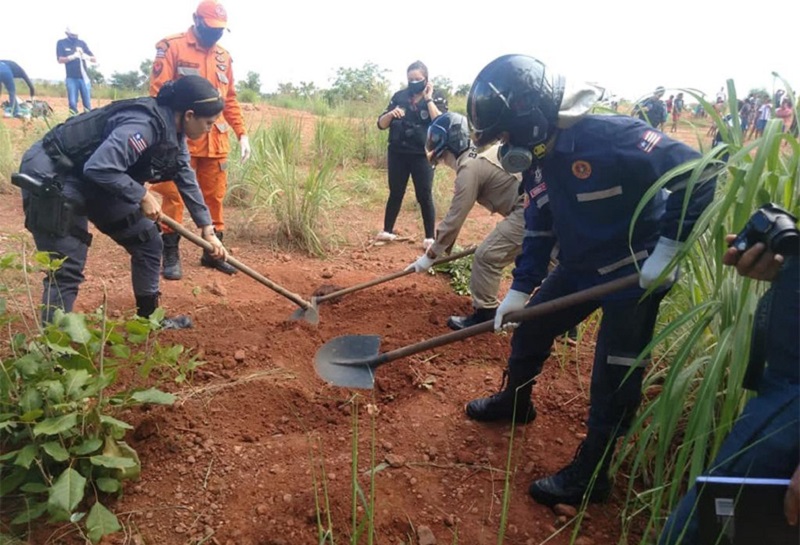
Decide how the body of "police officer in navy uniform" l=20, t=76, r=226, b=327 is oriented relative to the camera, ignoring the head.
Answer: to the viewer's right

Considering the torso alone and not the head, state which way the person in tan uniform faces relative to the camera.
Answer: to the viewer's left

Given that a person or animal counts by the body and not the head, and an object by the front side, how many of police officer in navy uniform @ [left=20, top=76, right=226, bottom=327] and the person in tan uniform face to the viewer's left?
1

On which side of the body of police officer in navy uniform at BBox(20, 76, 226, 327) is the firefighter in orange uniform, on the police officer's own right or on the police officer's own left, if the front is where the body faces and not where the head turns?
on the police officer's own left

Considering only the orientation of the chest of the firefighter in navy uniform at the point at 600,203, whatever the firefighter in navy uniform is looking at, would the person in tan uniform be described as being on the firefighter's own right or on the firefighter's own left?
on the firefighter's own right

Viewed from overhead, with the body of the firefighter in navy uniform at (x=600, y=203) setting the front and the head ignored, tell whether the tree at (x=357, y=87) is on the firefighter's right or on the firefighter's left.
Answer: on the firefighter's right

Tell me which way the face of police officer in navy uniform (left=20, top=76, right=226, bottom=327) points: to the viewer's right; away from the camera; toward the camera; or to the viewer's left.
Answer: to the viewer's right

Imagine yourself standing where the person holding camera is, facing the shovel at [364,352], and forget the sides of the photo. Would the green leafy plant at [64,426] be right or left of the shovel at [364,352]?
left
